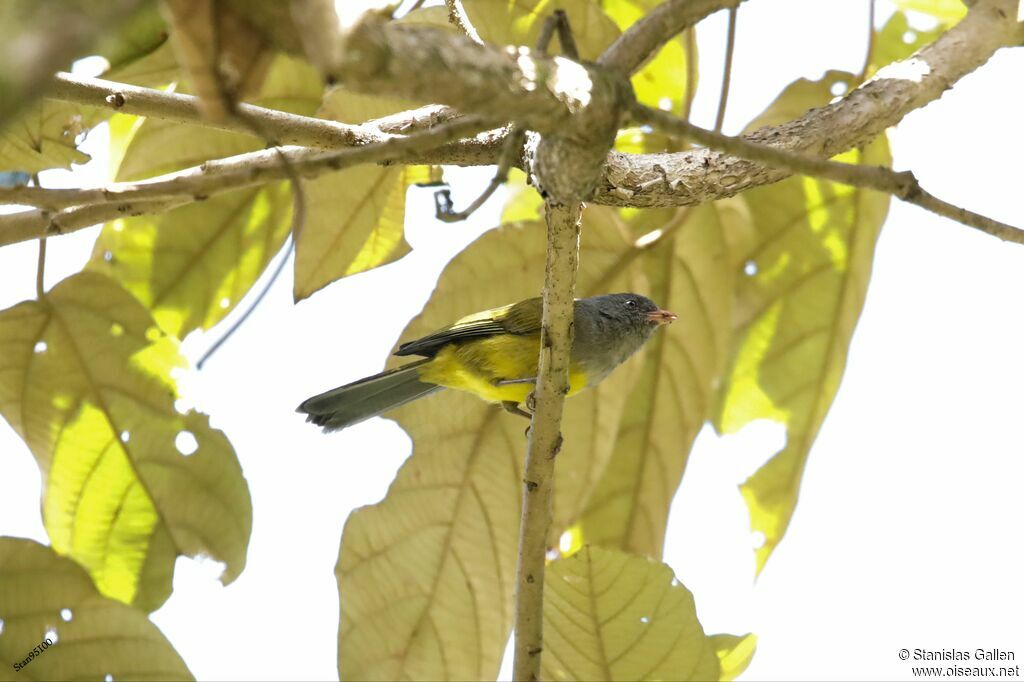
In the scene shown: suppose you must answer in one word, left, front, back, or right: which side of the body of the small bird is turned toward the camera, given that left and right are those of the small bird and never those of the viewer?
right

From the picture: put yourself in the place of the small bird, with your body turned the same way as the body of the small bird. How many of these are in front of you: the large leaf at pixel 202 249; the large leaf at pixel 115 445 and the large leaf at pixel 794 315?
1

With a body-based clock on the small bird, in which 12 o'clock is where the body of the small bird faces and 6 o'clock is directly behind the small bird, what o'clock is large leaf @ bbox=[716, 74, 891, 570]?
The large leaf is roughly at 12 o'clock from the small bird.

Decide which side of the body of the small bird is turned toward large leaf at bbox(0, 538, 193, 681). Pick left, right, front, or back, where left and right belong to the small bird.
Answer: back

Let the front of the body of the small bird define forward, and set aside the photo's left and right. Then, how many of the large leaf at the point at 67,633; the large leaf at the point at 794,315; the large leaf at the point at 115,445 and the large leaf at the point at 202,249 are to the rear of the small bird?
3

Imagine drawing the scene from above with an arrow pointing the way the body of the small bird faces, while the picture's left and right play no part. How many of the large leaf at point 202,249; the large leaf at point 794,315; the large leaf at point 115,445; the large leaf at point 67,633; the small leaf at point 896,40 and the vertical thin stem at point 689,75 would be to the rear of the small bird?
3

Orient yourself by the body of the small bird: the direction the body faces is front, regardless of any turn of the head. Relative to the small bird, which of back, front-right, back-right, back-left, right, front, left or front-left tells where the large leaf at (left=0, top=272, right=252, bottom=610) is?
back
